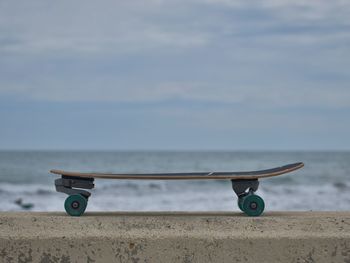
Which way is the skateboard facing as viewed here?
to the viewer's left
